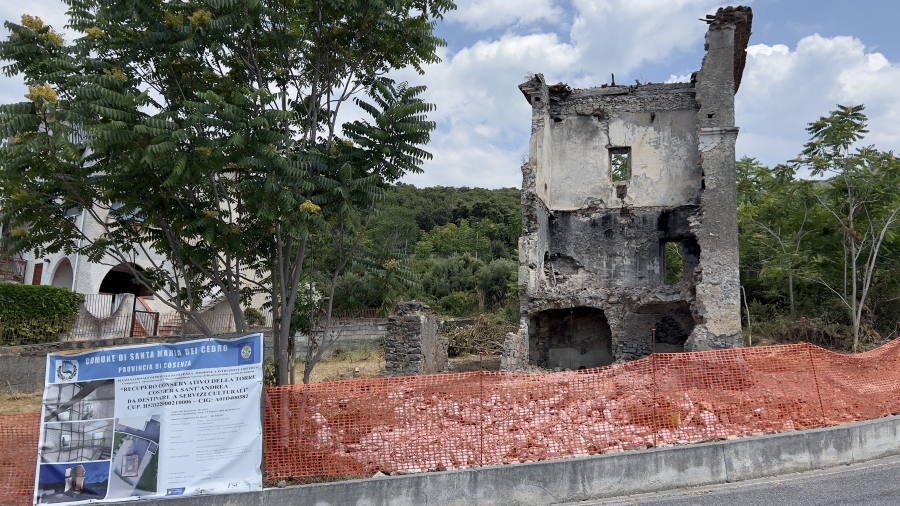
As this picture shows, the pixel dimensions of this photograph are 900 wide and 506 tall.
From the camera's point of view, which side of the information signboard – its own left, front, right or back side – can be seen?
front

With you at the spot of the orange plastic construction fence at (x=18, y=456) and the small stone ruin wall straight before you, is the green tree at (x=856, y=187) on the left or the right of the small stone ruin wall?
right

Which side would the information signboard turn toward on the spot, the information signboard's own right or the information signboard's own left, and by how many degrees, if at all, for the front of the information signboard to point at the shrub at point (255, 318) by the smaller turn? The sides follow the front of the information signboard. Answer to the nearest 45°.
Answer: approximately 180°

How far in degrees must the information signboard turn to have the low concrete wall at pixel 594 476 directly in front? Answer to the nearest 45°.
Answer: approximately 90° to its left

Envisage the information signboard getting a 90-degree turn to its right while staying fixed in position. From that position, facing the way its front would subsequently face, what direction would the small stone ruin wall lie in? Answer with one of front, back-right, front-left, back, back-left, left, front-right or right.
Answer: back-right

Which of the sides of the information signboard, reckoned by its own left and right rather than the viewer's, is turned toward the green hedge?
back

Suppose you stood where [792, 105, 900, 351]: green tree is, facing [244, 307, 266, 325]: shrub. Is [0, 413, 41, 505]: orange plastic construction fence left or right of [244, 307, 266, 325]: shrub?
left

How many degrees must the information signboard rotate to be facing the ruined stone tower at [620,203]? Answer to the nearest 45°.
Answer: approximately 135° to its left

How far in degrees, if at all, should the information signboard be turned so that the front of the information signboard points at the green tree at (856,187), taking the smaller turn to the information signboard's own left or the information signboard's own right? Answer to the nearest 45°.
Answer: approximately 90° to the information signboard's own left

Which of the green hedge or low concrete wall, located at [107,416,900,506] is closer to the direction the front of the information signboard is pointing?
the low concrete wall

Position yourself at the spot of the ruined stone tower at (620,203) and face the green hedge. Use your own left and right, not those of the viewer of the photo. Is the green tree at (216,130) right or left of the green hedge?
left
